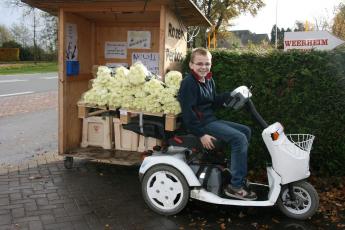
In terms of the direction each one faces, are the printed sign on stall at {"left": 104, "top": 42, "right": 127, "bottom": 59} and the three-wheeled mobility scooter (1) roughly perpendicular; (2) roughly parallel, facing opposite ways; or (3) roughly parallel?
roughly perpendicular

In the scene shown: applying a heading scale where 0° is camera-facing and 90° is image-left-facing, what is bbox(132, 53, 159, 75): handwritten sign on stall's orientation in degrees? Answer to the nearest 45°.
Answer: approximately 0°

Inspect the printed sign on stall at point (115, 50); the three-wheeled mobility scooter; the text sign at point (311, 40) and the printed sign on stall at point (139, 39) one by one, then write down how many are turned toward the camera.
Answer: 3

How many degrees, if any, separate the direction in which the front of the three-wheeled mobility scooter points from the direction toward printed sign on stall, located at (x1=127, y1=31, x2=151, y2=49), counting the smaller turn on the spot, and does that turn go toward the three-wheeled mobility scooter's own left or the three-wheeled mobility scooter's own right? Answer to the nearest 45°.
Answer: approximately 135° to the three-wheeled mobility scooter's own left

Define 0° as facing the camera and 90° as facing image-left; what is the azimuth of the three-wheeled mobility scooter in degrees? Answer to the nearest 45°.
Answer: approximately 270°

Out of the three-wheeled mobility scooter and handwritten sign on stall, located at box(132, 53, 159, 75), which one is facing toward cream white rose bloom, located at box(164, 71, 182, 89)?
the handwritten sign on stall

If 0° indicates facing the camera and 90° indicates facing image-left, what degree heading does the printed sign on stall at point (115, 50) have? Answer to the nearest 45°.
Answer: approximately 0°

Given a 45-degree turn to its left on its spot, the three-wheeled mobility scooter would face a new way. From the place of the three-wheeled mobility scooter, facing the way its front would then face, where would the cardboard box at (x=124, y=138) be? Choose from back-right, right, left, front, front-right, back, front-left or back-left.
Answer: left
